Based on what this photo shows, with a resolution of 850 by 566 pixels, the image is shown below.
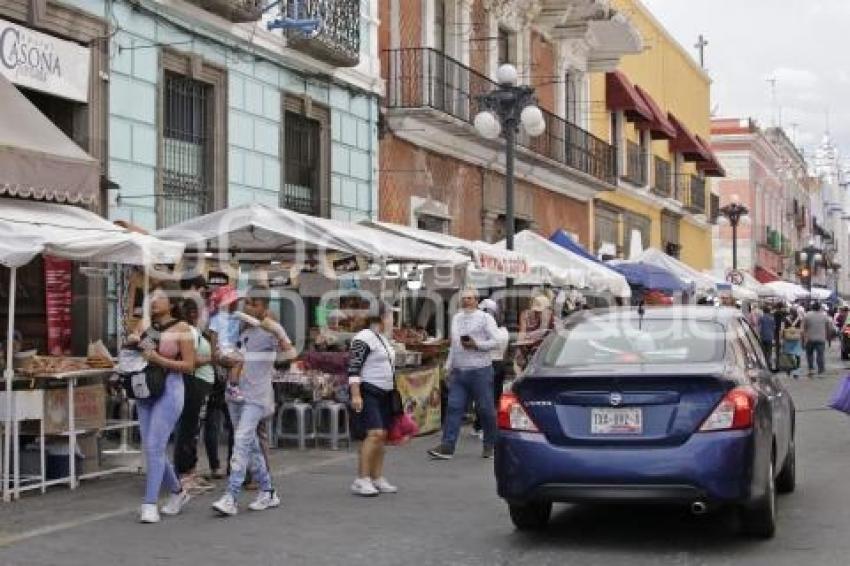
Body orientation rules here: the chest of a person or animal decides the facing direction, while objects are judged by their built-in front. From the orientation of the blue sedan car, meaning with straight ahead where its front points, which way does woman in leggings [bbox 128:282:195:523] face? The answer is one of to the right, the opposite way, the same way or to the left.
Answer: the opposite way

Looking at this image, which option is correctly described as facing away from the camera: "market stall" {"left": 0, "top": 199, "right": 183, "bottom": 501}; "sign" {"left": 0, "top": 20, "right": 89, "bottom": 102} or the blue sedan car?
the blue sedan car

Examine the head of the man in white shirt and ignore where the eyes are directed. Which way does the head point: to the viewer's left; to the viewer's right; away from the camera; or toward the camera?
toward the camera

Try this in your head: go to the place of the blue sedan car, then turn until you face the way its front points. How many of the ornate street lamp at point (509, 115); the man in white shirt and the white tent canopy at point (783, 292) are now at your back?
0

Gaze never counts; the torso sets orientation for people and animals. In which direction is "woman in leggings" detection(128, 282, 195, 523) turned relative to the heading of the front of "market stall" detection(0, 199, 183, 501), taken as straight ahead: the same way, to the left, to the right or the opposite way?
to the right

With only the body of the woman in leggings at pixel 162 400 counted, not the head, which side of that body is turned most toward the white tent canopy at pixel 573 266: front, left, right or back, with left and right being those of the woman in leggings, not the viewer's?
back

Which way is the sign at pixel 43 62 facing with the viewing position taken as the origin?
facing the viewer and to the right of the viewer

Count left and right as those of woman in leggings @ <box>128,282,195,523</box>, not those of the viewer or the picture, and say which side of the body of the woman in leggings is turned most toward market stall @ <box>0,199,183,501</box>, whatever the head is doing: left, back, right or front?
right

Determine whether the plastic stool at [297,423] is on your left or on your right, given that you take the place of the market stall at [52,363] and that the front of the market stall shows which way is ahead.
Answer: on your left

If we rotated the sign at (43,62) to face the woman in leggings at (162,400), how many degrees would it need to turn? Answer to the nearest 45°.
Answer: approximately 45° to its right

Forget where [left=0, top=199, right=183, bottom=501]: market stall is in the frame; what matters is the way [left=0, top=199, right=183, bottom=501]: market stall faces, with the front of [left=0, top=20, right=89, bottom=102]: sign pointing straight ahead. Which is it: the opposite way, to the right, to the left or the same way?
the same way

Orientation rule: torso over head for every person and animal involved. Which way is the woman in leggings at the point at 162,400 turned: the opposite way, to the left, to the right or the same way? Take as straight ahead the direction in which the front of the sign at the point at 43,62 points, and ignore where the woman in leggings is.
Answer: to the right

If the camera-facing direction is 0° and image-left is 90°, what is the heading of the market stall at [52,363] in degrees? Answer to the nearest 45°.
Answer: approximately 315°

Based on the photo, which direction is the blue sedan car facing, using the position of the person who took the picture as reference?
facing away from the viewer

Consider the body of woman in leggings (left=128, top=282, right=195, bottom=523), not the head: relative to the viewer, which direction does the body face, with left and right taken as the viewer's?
facing the viewer and to the left of the viewer

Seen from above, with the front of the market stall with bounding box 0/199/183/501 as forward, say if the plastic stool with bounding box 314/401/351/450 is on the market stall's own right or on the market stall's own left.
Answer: on the market stall's own left

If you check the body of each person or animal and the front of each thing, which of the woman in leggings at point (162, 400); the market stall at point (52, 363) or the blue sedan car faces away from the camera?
the blue sedan car

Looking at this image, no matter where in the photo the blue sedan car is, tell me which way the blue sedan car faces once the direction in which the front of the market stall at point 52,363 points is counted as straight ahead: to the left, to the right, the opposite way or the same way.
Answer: to the left
